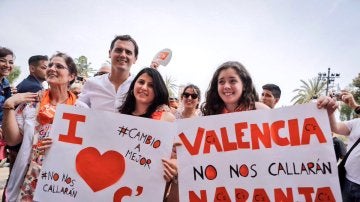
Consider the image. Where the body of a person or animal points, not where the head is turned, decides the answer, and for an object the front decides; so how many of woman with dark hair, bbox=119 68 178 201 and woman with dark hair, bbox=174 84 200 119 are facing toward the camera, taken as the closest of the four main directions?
2

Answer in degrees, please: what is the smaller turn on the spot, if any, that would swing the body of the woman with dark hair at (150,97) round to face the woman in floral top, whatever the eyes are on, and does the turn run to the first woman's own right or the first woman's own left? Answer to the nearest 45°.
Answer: approximately 90° to the first woman's own right

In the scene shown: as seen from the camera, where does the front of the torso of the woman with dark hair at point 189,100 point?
toward the camera

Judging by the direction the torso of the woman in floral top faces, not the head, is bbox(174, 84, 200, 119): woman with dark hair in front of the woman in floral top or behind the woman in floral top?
behind

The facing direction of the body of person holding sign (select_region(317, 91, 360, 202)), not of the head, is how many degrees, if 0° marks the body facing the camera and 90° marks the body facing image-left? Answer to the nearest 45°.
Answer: approximately 45°

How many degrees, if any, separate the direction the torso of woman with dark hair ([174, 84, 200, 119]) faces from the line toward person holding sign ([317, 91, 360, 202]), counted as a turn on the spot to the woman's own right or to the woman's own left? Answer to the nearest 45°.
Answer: approximately 45° to the woman's own left

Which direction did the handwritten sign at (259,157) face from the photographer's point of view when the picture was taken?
facing the viewer

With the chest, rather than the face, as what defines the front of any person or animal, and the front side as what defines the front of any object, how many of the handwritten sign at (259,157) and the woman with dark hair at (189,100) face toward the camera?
2
